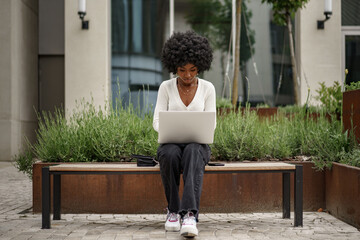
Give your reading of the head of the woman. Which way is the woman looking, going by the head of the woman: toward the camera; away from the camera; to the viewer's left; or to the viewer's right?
toward the camera

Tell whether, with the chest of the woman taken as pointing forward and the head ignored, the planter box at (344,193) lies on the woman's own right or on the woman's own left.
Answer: on the woman's own left

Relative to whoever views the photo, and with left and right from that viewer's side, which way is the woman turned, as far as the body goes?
facing the viewer

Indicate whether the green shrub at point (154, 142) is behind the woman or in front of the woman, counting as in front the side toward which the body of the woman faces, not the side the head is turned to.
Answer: behind

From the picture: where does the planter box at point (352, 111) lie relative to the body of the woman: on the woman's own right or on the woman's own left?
on the woman's own left
